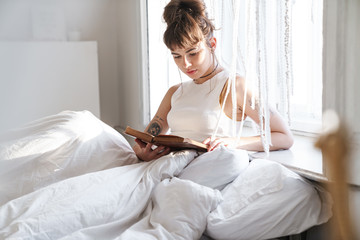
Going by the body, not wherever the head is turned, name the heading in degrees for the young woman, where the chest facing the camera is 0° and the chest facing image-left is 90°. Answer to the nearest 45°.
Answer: approximately 45°
